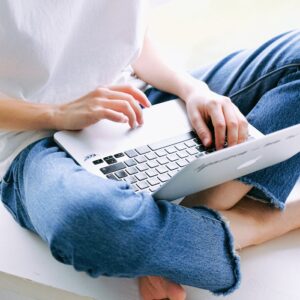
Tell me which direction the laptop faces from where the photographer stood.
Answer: facing away from the viewer and to the left of the viewer

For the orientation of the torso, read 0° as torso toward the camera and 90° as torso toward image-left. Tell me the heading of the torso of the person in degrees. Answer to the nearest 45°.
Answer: approximately 315°
